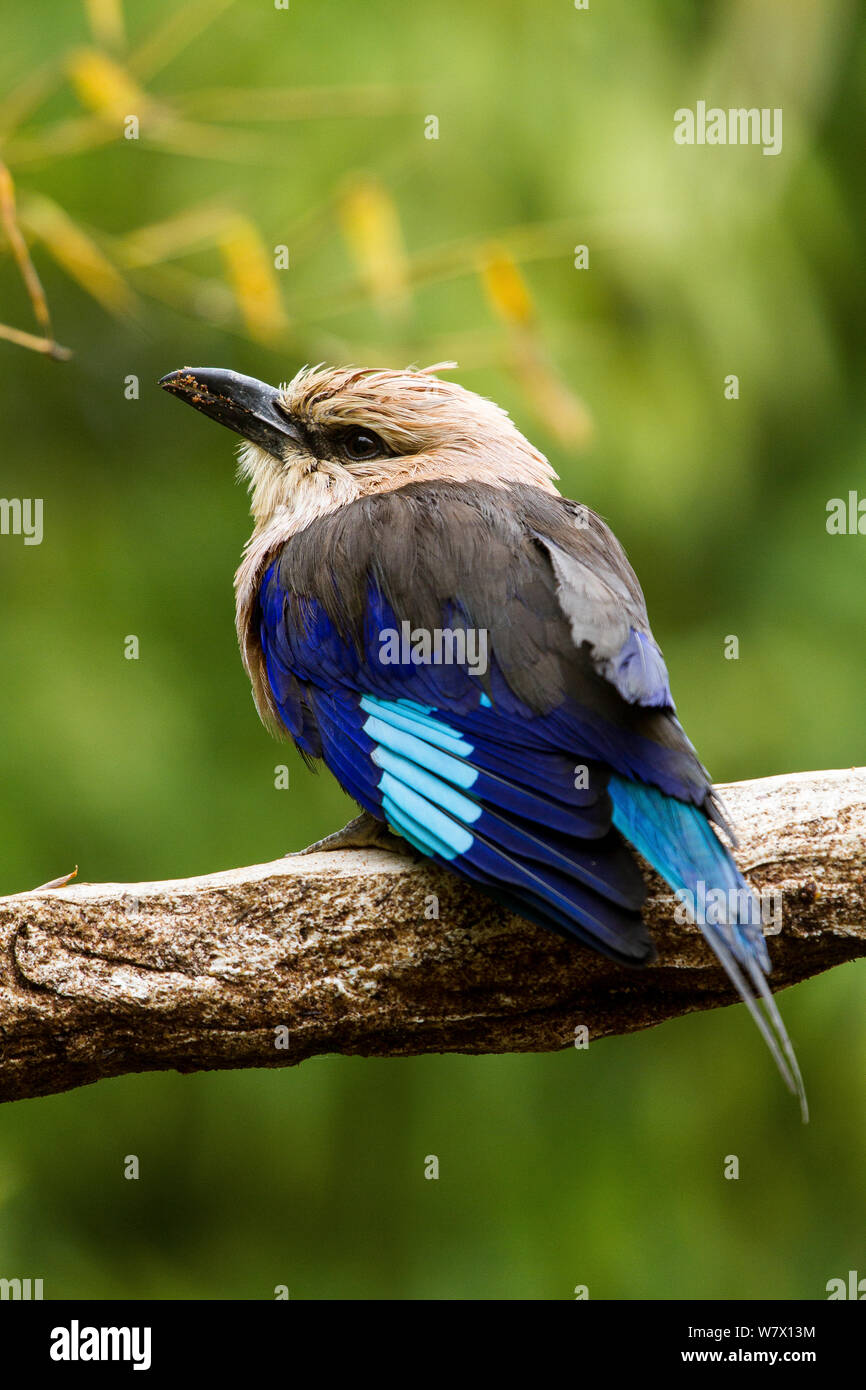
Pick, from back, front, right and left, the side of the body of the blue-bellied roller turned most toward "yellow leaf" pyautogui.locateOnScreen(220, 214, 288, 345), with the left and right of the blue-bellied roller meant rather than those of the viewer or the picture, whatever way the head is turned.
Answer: front

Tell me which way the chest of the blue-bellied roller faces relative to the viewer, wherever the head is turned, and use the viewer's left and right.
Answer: facing away from the viewer and to the left of the viewer
